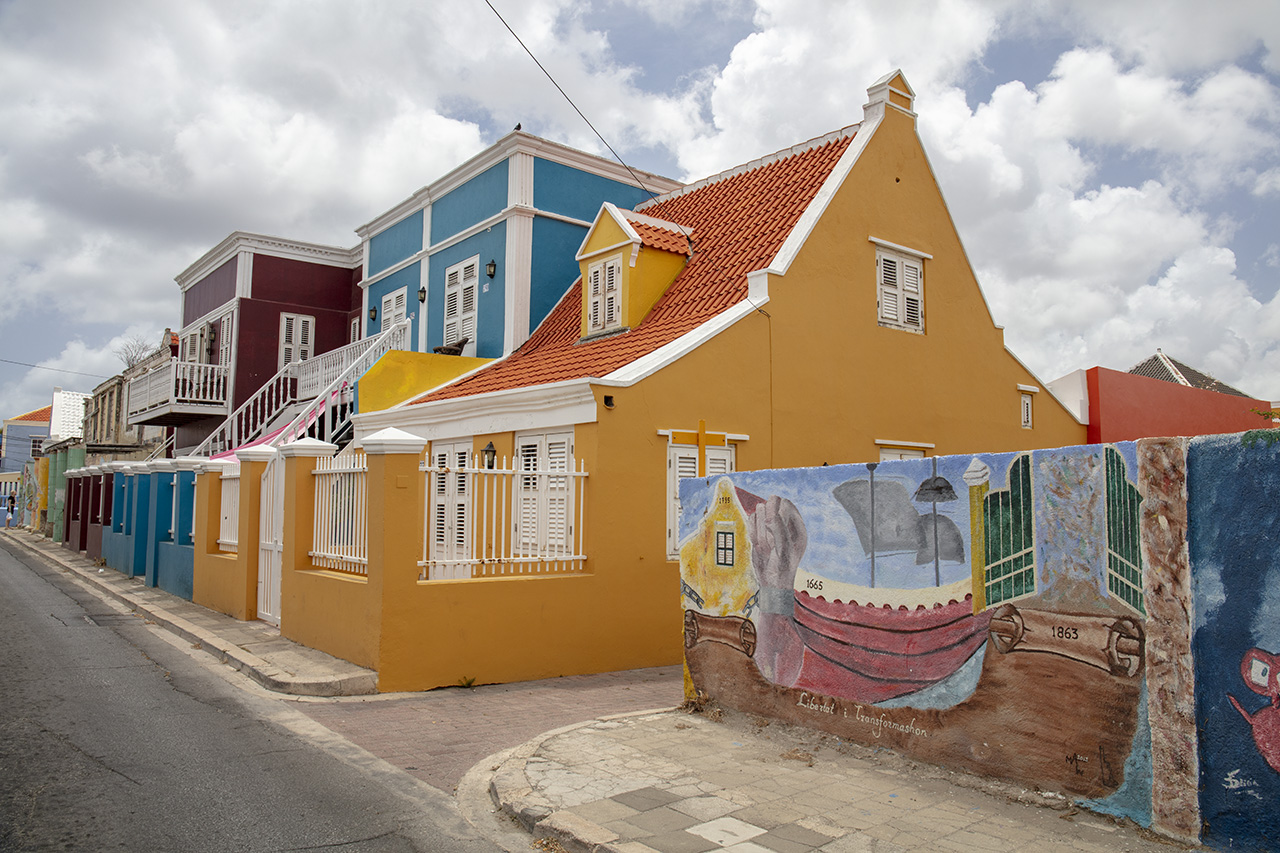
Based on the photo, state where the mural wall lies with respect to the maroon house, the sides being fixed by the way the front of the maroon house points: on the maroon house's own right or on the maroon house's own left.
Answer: on the maroon house's own left

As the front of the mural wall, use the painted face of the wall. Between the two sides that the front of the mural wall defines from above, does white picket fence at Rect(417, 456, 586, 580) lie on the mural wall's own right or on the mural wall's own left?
on the mural wall's own right

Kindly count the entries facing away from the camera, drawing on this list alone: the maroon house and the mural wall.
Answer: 0

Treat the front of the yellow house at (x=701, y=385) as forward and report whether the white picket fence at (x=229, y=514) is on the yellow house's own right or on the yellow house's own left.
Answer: on the yellow house's own right

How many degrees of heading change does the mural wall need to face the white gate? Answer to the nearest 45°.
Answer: approximately 90° to its right

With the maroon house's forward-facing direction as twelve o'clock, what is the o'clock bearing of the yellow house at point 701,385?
The yellow house is roughly at 10 o'clock from the maroon house.

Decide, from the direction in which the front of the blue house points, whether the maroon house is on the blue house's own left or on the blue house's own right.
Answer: on the blue house's own right

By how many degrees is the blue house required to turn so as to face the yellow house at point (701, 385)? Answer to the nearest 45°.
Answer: approximately 90° to its left

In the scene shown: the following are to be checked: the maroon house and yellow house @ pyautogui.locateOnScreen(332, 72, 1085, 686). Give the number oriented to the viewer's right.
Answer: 0

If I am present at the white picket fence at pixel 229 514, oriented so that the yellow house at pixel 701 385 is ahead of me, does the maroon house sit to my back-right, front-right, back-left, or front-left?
back-left

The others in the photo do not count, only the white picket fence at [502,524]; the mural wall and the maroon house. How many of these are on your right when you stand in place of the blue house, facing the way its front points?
1

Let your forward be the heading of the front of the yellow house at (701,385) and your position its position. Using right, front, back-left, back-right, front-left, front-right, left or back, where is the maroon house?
right
